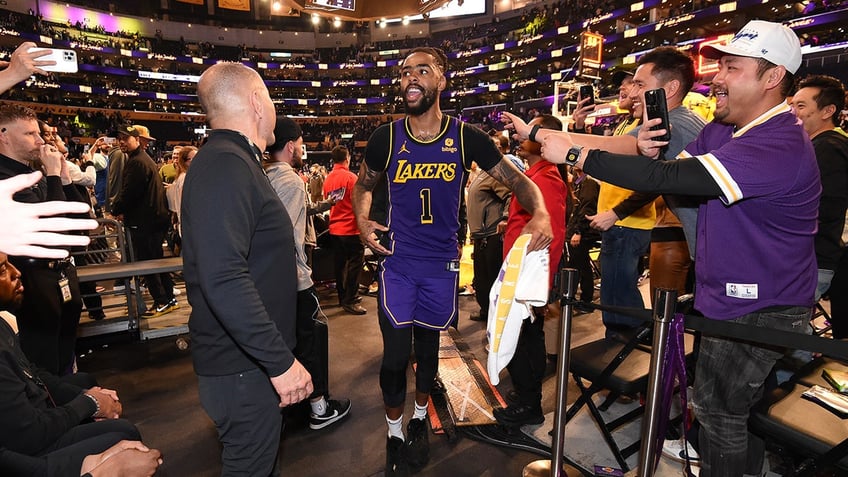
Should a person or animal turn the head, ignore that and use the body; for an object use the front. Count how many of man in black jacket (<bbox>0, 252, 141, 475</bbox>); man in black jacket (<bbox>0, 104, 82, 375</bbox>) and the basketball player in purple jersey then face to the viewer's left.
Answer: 0

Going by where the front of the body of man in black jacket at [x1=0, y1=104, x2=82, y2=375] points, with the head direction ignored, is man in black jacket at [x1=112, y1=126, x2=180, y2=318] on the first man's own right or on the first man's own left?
on the first man's own left

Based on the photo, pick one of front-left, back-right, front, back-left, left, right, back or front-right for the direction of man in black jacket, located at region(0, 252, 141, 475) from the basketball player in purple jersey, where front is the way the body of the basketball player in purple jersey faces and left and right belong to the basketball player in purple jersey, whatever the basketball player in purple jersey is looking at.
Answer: front-right

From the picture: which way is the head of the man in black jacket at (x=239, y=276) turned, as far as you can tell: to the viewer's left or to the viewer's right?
to the viewer's right

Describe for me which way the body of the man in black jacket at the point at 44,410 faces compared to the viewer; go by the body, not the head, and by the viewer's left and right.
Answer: facing to the right of the viewer

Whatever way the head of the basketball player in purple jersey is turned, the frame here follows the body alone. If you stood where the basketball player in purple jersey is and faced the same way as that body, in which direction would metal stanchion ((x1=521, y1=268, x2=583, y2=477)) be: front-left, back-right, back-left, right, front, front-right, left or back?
front-left

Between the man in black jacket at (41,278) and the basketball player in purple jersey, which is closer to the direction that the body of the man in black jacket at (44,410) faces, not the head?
the basketball player in purple jersey

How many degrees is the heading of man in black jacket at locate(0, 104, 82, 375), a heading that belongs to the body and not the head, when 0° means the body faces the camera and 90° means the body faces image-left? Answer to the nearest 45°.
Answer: approximately 270°

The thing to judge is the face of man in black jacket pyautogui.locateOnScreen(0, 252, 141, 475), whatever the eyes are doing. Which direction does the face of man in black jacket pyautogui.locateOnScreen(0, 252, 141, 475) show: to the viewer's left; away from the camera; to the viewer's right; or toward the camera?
to the viewer's right

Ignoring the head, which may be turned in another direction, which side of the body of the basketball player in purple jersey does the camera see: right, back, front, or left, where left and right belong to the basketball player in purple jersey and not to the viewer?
front

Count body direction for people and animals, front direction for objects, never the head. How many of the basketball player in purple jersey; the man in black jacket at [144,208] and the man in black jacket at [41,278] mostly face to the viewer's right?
1
